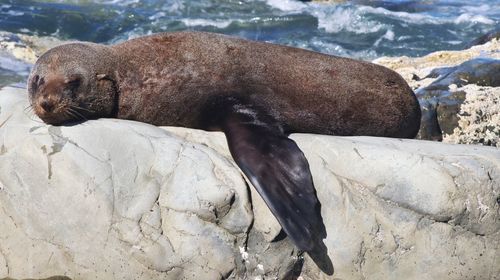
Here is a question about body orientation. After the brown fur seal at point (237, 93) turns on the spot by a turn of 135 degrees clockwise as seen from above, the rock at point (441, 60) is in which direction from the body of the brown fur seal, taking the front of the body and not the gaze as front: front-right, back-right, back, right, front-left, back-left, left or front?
front

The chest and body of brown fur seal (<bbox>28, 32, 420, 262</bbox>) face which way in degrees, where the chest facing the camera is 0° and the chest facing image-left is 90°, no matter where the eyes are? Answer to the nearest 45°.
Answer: approximately 90°
